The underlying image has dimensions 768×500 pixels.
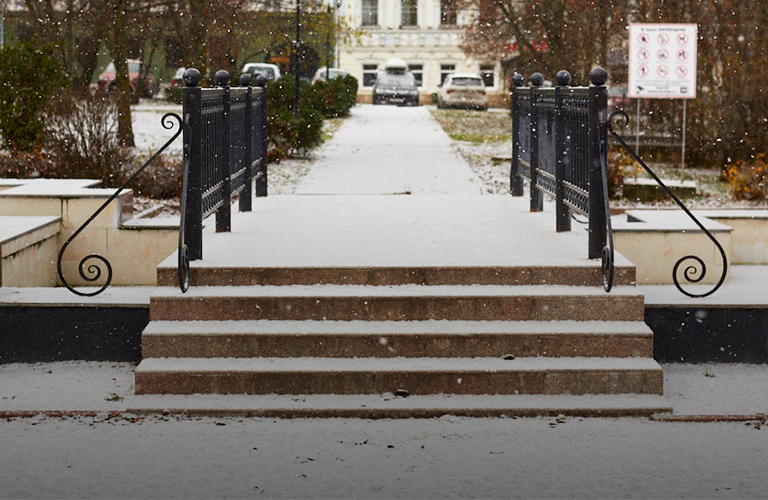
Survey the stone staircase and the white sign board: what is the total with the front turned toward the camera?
2

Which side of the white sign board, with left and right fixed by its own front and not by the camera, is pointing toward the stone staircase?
front

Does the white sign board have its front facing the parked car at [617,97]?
no

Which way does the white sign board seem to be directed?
toward the camera

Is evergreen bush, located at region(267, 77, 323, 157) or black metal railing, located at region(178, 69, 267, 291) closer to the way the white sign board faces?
the black metal railing

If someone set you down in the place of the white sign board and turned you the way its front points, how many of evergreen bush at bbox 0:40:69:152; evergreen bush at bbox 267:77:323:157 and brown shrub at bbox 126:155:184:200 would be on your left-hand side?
0

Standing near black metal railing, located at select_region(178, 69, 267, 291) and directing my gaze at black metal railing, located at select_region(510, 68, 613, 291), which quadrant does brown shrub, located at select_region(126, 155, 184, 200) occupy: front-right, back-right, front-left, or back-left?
back-left

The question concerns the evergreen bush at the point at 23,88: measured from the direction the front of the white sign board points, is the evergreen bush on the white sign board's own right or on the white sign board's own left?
on the white sign board's own right

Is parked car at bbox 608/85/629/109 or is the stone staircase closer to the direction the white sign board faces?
the stone staircase

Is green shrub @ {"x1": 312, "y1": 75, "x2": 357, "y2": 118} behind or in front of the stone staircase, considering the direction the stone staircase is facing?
behind

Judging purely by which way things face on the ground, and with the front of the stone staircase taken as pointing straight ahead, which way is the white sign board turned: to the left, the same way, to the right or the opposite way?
the same way

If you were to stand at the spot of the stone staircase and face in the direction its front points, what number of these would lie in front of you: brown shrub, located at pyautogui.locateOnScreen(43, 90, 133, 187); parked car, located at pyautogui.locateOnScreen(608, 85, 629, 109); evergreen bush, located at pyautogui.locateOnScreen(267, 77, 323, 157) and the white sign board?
0

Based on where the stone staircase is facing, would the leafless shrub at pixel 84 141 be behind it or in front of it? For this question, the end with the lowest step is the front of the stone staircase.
behind

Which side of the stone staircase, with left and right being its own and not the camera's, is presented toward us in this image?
front

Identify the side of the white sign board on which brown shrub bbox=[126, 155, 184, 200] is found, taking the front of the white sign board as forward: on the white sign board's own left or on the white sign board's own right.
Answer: on the white sign board's own right

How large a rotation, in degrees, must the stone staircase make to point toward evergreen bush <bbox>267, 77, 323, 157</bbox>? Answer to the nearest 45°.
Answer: approximately 180°

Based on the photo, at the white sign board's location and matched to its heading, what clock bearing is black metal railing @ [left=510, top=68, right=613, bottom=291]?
The black metal railing is roughly at 12 o'clock from the white sign board.
